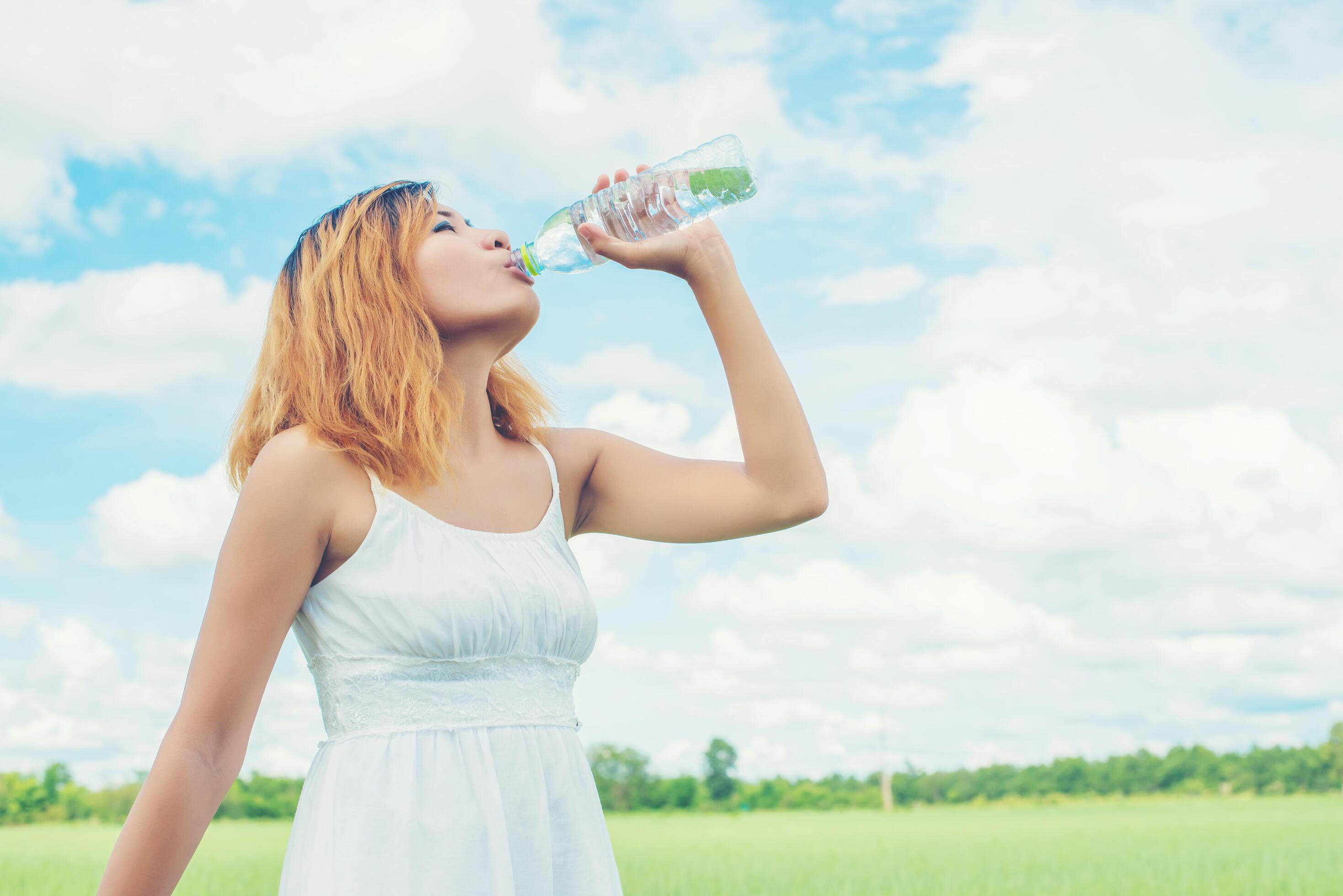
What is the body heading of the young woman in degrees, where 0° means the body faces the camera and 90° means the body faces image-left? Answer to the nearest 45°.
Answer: approximately 315°

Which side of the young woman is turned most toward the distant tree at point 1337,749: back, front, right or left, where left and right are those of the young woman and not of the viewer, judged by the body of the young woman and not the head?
left
